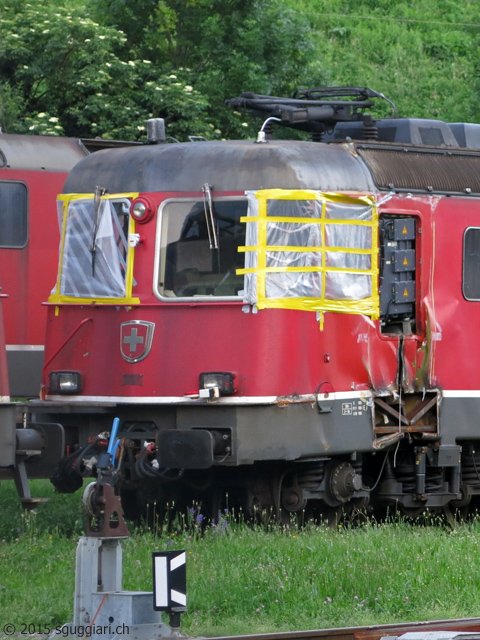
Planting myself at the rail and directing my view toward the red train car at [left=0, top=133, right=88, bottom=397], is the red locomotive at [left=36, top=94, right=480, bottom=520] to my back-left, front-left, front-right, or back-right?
front-right

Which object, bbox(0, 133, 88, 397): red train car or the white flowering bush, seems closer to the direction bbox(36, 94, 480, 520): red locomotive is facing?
the red train car

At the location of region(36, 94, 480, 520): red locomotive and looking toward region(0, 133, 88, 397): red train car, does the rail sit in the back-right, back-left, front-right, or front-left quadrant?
back-left

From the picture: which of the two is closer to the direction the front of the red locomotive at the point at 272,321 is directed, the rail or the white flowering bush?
the rail

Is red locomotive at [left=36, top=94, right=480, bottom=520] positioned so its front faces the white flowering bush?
no

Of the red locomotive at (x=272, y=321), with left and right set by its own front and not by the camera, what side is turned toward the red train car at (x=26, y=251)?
right

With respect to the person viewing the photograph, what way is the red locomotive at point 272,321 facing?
facing the viewer and to the left of the viewer

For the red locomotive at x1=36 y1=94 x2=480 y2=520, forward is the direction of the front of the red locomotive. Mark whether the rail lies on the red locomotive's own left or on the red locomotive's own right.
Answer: on the red locomotive's own left
